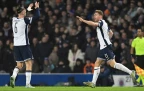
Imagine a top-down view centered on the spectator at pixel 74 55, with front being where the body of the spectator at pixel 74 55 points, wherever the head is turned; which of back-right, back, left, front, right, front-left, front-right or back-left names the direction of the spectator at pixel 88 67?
front-left

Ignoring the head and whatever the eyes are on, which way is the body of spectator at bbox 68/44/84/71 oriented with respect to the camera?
toward the camera

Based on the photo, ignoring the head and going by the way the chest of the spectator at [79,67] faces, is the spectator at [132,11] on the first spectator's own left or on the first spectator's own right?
on the first spectator's own left

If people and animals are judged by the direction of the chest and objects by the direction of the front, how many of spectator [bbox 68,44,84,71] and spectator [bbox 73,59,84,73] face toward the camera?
2
